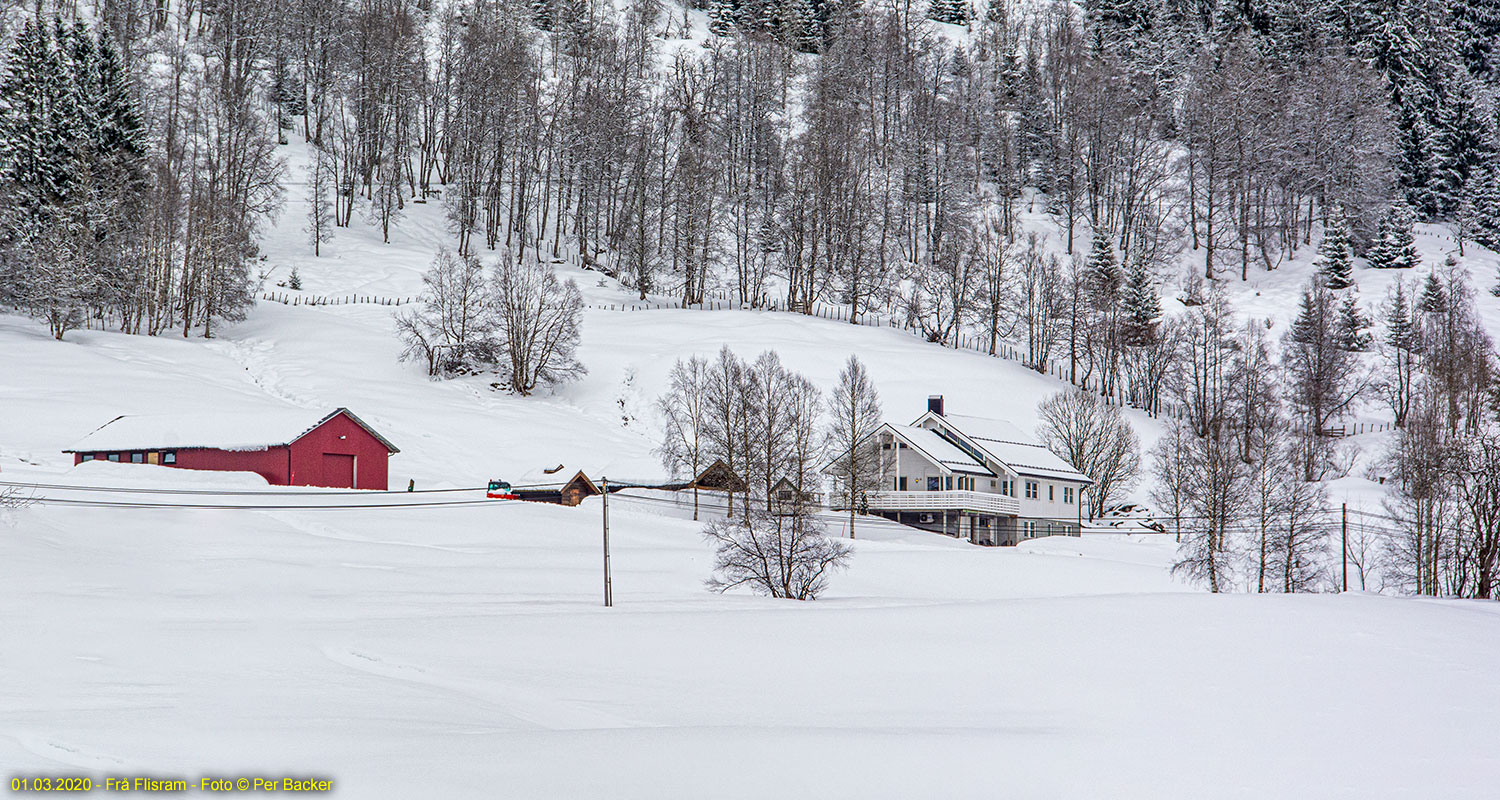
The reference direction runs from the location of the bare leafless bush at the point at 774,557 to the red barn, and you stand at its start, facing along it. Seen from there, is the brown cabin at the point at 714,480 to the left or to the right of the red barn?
right

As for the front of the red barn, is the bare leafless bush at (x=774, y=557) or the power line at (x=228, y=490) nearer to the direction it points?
the bare leafless bush

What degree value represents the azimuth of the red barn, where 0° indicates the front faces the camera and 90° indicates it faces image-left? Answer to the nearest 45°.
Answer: approximately 315°

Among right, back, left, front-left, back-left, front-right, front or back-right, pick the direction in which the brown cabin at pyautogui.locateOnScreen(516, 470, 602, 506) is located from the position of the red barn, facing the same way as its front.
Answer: front-left

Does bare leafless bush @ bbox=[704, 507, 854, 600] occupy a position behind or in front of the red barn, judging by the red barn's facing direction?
in front

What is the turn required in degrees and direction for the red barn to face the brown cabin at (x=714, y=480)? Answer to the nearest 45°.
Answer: approximately 45° to its left
